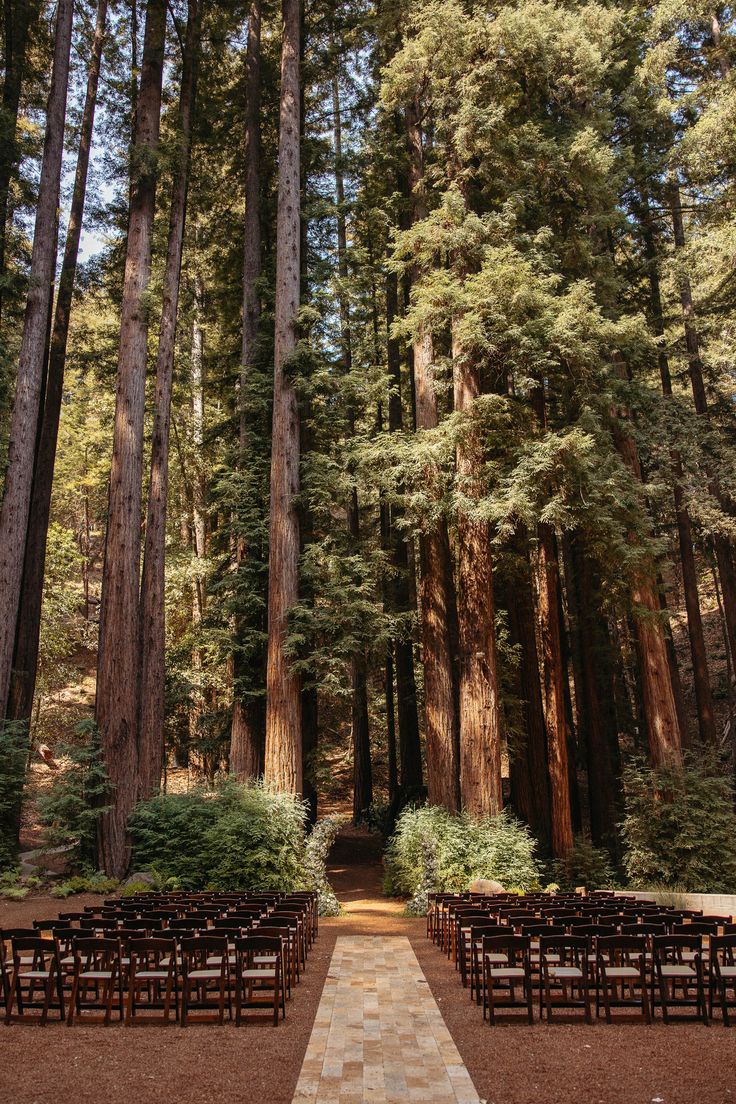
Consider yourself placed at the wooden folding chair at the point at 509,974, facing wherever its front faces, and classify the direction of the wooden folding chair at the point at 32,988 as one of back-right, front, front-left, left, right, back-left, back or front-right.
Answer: left

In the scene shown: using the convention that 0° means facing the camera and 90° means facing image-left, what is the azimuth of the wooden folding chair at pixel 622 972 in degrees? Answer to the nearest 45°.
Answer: approximately 180°

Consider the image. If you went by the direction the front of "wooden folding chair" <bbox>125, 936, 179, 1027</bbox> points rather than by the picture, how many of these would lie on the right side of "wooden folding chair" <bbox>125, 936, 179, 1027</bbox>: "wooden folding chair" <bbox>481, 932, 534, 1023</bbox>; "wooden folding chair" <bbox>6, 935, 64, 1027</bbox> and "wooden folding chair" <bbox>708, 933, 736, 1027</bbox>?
2

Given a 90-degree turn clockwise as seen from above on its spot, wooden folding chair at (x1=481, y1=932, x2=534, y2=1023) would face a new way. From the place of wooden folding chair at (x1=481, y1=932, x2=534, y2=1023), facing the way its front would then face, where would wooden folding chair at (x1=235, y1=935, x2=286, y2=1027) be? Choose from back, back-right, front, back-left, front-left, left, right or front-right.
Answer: back

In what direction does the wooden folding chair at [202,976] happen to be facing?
away from the camera

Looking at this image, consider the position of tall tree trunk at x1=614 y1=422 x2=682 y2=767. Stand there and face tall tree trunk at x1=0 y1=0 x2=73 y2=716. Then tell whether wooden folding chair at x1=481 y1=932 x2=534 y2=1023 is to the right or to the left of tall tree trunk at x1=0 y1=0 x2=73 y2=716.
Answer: left

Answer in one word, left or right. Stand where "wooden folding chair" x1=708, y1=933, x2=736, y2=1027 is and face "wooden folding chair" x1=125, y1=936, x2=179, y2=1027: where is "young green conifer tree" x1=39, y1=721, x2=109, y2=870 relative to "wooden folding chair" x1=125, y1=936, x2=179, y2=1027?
right

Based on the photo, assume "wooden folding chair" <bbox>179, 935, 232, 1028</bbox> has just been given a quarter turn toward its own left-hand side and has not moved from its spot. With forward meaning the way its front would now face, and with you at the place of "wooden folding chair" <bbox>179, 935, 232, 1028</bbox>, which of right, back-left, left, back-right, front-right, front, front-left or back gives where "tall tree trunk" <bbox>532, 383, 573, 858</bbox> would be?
back-right

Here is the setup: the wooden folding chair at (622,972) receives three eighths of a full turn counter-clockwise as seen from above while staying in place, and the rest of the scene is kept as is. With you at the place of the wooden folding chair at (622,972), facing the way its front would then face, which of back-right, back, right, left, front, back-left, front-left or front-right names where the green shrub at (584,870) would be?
back-right

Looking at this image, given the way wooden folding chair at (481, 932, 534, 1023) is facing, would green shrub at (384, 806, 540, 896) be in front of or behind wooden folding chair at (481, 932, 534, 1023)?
in front

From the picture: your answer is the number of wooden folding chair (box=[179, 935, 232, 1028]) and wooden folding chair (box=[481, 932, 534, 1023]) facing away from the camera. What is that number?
2

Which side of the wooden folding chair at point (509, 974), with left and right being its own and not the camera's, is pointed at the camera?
back

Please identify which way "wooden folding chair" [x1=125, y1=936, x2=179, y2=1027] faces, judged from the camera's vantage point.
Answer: facing away from the viewer
